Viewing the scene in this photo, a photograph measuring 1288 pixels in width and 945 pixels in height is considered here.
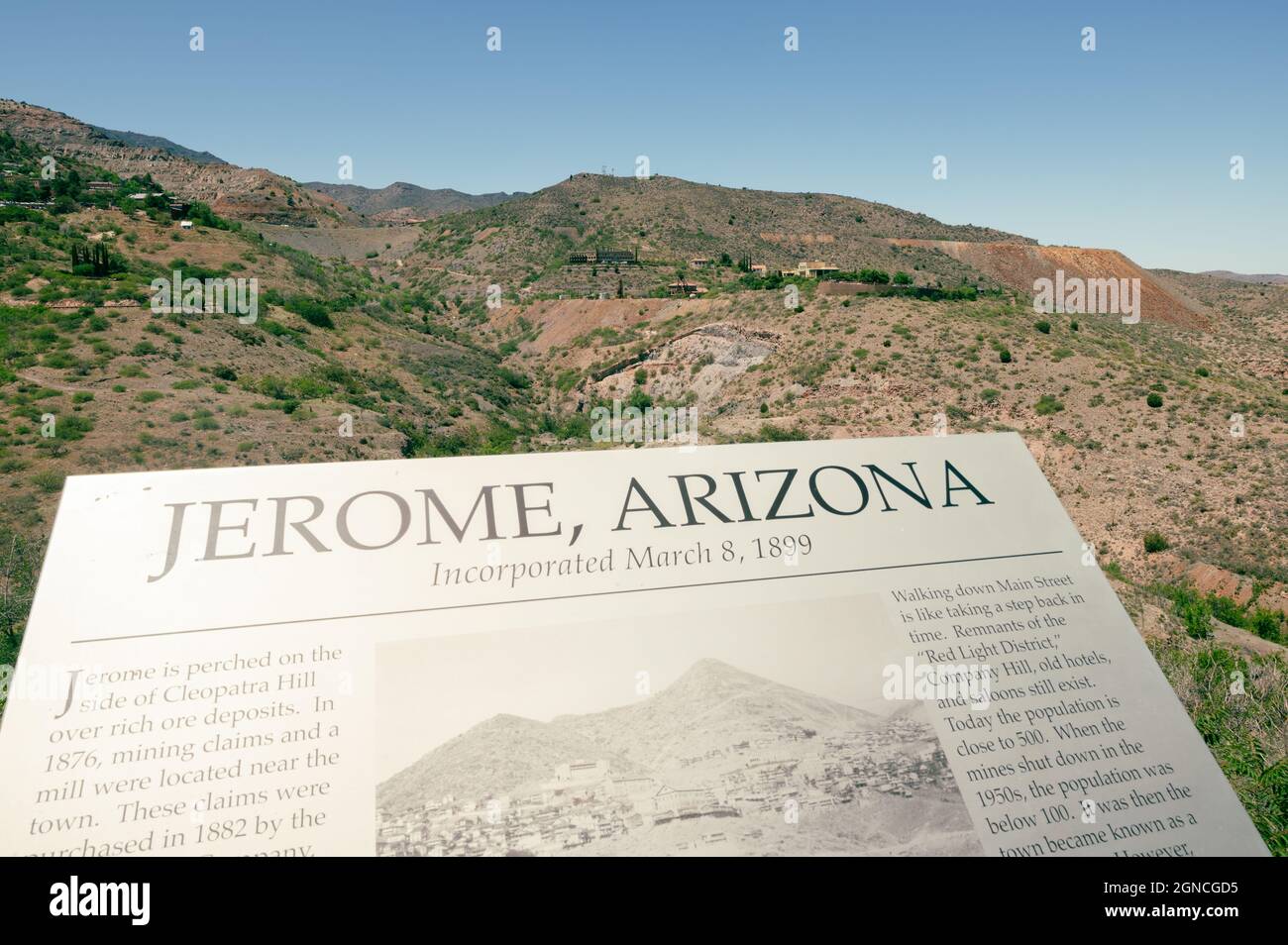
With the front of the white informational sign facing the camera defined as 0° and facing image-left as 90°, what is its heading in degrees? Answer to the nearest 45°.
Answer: approximately 0°

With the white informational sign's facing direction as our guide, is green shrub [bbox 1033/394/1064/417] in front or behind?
behind

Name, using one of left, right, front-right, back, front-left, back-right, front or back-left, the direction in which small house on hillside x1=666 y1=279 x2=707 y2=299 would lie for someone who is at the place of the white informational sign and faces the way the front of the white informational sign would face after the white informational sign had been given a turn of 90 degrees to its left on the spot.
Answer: left
